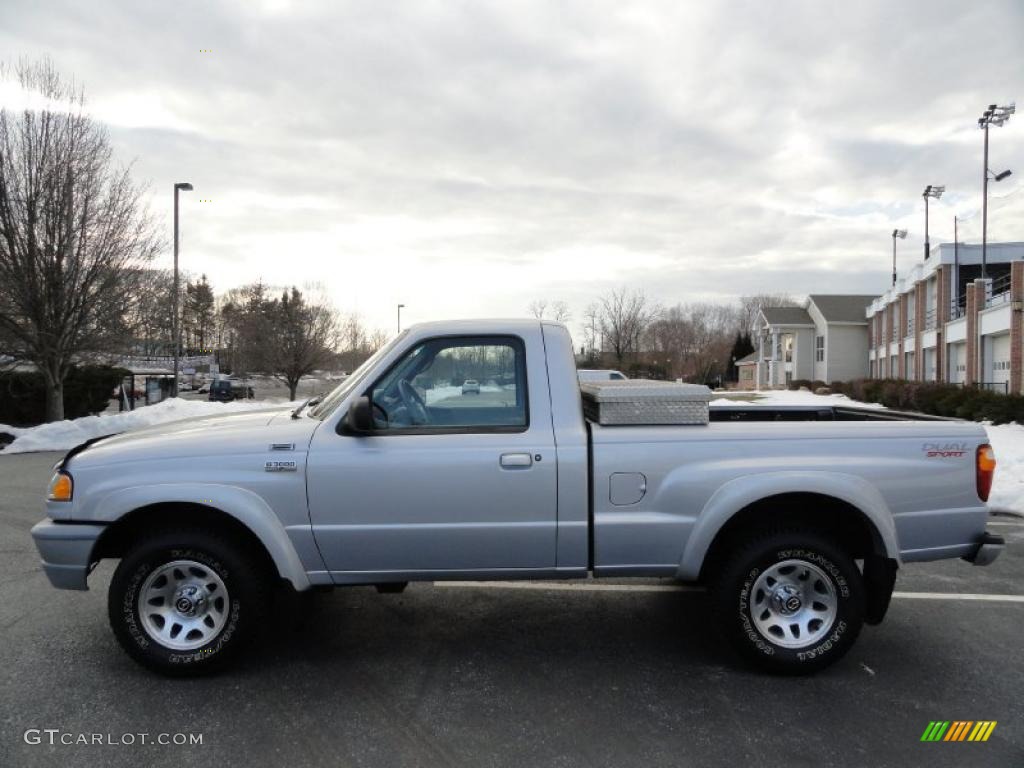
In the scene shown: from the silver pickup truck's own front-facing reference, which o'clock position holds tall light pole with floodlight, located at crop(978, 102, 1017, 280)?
The tall light pole with floodlight is roughly at 4 o'clock from the silver pickup truck.

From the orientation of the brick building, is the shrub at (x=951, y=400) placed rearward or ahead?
ahead

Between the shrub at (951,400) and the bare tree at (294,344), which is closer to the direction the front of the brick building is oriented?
the bare tree

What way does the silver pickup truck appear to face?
to the viewer's left

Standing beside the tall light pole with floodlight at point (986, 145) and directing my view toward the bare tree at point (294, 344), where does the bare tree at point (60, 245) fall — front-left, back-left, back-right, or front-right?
front-left

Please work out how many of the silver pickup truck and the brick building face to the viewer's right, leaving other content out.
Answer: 0

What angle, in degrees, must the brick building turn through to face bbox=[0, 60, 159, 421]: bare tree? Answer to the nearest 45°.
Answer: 0° — it already faces it

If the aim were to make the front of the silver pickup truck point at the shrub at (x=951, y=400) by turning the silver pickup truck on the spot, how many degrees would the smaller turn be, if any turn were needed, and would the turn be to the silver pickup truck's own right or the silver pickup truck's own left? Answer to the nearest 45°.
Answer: approximately 135° to the silver pickup truck's own right

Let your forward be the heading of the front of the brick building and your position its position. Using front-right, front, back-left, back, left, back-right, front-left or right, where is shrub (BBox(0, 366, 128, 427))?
front

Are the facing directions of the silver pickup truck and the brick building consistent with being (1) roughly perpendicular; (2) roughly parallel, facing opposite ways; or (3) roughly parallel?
roughly parallel

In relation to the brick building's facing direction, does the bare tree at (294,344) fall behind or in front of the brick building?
in front

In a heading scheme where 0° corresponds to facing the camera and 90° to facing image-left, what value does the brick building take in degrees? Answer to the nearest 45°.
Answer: approximately 45°
